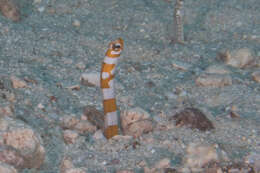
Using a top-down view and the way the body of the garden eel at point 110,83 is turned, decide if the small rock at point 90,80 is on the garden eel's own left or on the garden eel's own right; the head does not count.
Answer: on the garden eel's own left

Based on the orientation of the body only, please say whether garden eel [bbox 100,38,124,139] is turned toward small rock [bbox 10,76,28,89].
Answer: no

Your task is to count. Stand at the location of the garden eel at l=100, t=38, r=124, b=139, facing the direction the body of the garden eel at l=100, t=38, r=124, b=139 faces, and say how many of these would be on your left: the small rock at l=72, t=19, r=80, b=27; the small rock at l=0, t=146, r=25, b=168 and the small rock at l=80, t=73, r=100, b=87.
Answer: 2

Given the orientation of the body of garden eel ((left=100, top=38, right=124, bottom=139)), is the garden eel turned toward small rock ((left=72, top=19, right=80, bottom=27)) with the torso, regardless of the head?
no

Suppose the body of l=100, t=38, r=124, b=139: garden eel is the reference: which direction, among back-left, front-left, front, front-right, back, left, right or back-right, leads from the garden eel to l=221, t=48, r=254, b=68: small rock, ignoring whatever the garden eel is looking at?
front-left

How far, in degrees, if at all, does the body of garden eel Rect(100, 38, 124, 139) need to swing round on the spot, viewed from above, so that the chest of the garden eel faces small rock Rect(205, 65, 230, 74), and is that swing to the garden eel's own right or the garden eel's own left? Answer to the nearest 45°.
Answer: approximately 45° to the garden eel's own left

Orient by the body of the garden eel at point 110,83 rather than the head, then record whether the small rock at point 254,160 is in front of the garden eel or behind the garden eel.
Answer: in front

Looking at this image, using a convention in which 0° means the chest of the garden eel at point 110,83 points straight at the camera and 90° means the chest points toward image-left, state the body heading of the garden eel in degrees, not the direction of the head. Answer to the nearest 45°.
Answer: approximately 270°

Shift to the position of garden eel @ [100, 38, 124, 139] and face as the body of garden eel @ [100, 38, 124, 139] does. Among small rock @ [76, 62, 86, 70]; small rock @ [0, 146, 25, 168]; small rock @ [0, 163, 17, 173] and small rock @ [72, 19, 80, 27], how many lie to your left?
2

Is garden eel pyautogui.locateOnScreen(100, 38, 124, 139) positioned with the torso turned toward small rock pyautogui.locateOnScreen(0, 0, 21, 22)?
no

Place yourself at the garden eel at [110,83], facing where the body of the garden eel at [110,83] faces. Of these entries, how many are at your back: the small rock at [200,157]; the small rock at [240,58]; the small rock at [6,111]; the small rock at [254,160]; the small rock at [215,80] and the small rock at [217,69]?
1

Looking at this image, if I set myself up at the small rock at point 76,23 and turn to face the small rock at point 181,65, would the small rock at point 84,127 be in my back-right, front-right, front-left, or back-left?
front-right

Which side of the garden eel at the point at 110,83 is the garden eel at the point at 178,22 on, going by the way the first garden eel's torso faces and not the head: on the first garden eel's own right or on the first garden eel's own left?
on the first garden eel's own left

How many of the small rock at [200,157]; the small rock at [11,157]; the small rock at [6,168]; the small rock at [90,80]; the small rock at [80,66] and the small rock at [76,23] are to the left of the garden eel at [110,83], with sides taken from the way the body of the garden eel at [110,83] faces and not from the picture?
3

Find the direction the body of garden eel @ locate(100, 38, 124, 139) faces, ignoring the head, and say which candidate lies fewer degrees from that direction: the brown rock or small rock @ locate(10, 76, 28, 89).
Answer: the brown rock

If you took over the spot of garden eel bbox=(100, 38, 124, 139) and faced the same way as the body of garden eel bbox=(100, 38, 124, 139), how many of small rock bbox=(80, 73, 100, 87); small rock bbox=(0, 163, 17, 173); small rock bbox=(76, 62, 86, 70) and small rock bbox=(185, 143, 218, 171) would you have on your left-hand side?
2

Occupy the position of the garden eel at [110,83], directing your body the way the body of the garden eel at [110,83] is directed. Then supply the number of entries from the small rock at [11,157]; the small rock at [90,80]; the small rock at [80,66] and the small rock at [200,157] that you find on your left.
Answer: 2
